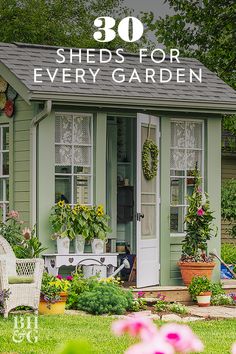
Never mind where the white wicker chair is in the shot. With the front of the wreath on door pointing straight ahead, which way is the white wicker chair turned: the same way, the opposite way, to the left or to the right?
the same way

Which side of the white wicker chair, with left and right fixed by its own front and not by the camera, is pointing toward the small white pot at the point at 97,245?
left

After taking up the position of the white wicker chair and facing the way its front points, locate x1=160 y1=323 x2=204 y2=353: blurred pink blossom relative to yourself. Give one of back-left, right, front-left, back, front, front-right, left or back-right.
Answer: front-right

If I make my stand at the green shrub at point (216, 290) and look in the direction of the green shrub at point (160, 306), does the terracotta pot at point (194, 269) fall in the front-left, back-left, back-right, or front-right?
front-right

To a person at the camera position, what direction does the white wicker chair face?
facing the viewer and to the right of the viewer

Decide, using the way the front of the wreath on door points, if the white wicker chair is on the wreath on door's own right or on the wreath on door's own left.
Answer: on the wreath on door's own right

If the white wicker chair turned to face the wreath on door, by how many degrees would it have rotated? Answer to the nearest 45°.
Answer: approximately 90° to its left

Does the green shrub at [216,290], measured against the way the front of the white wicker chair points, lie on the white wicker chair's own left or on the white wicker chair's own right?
on the white wicker chair's own left

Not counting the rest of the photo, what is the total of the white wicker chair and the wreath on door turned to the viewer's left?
0

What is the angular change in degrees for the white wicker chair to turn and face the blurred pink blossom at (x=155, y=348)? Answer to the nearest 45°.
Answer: approximately 45° to its right
